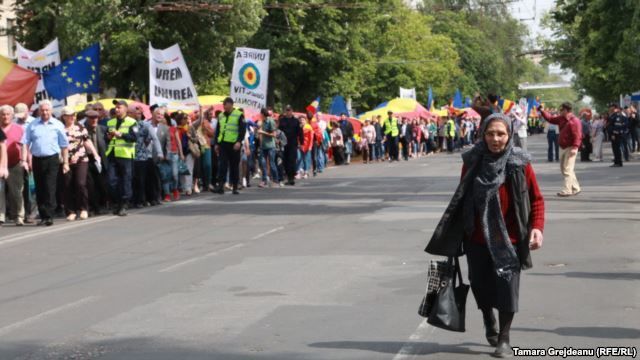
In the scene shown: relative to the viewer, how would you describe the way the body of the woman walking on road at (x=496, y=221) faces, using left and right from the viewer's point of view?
facing the viewer

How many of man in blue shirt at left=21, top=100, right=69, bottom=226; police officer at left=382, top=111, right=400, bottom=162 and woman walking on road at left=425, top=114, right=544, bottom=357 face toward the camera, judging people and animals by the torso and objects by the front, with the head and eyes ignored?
3

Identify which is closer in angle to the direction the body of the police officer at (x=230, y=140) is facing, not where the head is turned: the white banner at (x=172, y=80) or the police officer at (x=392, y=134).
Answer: the white banner

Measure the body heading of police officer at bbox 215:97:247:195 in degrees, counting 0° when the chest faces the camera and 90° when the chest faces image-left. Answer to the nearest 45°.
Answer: approximately 45°

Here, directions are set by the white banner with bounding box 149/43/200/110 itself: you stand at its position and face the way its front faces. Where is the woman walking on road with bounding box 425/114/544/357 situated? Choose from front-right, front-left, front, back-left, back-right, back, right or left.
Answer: front

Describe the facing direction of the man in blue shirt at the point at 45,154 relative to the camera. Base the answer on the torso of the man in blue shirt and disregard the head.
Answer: toward the camera

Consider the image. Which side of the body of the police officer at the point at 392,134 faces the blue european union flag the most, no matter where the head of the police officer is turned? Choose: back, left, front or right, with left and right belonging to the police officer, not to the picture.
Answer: front

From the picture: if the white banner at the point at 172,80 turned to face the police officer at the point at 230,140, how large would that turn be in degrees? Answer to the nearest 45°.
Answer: approximately 45° to its left
